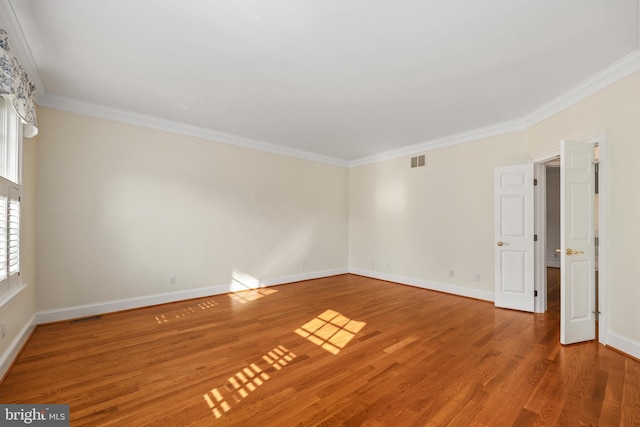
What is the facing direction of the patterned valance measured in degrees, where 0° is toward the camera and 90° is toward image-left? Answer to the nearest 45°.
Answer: approximately 270°

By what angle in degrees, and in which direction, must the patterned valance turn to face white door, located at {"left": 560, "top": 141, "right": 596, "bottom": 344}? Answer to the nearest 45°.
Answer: approximately 45° to its right

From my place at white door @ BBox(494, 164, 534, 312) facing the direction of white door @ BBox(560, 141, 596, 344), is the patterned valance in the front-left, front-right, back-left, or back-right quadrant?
front-right
